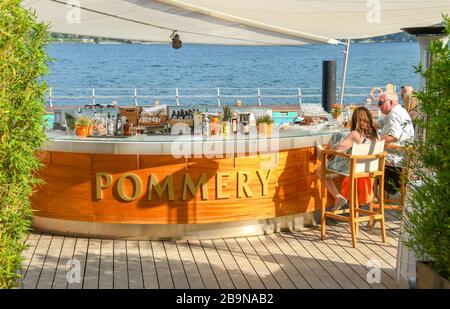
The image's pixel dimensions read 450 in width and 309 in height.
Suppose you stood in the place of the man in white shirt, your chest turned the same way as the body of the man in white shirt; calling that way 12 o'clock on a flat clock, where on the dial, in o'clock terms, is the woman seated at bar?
The woman seated at bar is roughly at 10 o'clock from the man in white shirt.

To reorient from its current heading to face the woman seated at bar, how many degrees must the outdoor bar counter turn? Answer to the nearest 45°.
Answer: approximately 90° to its left

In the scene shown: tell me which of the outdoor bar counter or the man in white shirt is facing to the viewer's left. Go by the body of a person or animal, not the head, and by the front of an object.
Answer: the man in white shirt

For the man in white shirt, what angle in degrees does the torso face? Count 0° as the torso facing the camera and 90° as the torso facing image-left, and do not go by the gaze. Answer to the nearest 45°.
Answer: approximately 90°

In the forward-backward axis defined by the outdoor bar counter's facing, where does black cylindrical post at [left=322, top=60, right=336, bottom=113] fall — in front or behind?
behind

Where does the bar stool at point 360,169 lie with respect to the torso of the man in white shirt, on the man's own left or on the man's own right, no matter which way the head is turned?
on the man's own left

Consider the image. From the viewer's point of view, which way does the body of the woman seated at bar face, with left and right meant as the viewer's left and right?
facing away from the viewer and to the left of the viewer

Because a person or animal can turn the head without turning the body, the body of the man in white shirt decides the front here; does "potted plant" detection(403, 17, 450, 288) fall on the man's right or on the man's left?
on the man's left

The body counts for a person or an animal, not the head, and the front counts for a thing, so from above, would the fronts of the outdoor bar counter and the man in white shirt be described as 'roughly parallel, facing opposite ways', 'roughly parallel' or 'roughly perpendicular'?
roughly perpendicular

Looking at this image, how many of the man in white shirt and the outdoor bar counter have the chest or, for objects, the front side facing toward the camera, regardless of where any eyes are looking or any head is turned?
1
